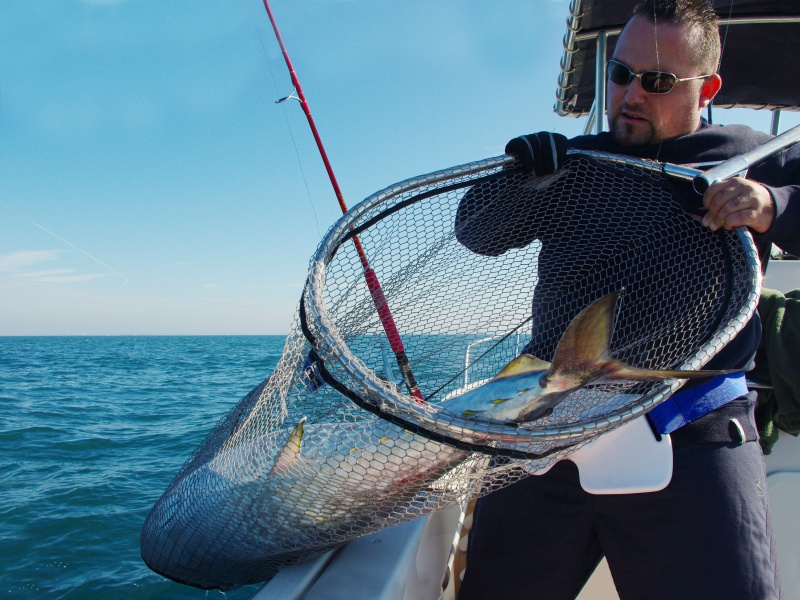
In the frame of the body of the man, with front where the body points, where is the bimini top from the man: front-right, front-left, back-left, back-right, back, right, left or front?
back-right

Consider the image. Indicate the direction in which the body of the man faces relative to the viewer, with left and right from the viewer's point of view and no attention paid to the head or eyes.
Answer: facing the viewer and to the left of the viewer
